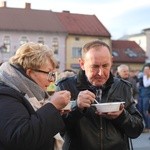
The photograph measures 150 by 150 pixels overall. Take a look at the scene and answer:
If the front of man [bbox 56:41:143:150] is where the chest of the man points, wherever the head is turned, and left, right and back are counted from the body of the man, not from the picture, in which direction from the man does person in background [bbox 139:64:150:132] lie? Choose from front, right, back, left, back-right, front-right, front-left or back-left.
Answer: back

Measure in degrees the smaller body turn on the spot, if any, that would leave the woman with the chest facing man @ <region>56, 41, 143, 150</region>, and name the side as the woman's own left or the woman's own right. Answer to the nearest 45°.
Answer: approximately 45° to the woman's own left

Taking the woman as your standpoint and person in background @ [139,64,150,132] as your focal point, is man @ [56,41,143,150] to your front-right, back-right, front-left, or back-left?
front-right

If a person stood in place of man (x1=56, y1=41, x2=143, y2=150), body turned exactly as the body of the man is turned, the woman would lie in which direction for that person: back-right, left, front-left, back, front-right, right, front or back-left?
front-right

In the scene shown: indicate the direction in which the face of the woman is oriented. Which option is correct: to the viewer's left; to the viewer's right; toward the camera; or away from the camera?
to the viewer's right

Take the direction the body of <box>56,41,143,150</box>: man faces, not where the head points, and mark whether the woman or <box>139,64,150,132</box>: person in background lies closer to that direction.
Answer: the woman

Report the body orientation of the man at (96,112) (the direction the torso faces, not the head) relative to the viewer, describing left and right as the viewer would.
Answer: facing the viewer
